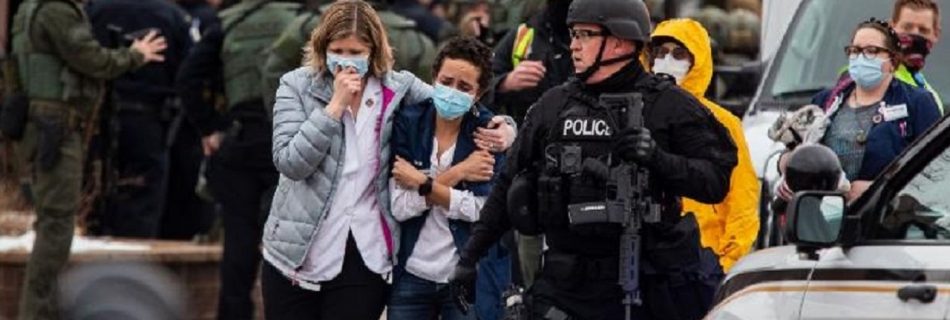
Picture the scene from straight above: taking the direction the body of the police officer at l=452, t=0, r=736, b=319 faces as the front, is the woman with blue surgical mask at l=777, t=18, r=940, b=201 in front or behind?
behind
